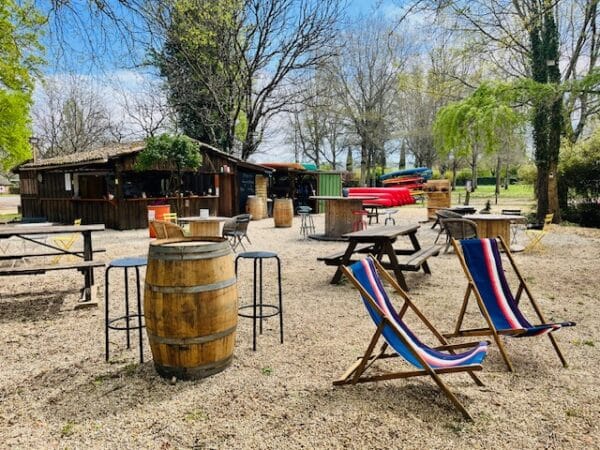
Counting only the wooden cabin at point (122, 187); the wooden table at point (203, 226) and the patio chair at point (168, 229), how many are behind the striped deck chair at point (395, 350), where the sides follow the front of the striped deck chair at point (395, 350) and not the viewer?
3

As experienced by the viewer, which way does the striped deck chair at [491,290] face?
facing the viewer and to the right of the viewer

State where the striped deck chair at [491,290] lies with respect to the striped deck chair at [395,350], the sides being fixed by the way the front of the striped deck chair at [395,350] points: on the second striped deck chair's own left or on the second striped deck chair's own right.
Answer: on the second striped deck chair's own left

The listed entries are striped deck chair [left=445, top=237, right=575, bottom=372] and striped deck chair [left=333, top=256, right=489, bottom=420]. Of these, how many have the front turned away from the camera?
0

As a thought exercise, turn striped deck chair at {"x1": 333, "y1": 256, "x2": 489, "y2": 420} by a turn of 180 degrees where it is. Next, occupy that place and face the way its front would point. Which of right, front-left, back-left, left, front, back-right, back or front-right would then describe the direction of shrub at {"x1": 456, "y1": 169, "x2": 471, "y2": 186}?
front-right

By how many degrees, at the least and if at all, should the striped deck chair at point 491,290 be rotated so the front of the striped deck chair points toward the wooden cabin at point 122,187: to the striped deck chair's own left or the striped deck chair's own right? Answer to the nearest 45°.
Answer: approximately 180°

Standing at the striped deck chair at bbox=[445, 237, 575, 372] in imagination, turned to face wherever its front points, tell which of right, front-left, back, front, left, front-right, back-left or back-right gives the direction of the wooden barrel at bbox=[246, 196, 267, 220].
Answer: back

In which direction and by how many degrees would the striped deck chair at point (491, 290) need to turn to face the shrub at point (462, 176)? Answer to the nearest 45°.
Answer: approximately 135° to its left

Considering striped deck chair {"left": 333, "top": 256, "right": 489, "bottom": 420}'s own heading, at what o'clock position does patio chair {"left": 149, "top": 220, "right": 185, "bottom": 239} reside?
The patio chair is roughly at 6 o'clock from the striped deck chair.

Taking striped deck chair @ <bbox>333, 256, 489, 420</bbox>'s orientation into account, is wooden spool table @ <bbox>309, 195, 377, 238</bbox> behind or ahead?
behind

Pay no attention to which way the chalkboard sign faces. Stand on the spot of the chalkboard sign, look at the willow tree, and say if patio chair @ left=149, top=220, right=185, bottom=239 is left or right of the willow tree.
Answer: right
